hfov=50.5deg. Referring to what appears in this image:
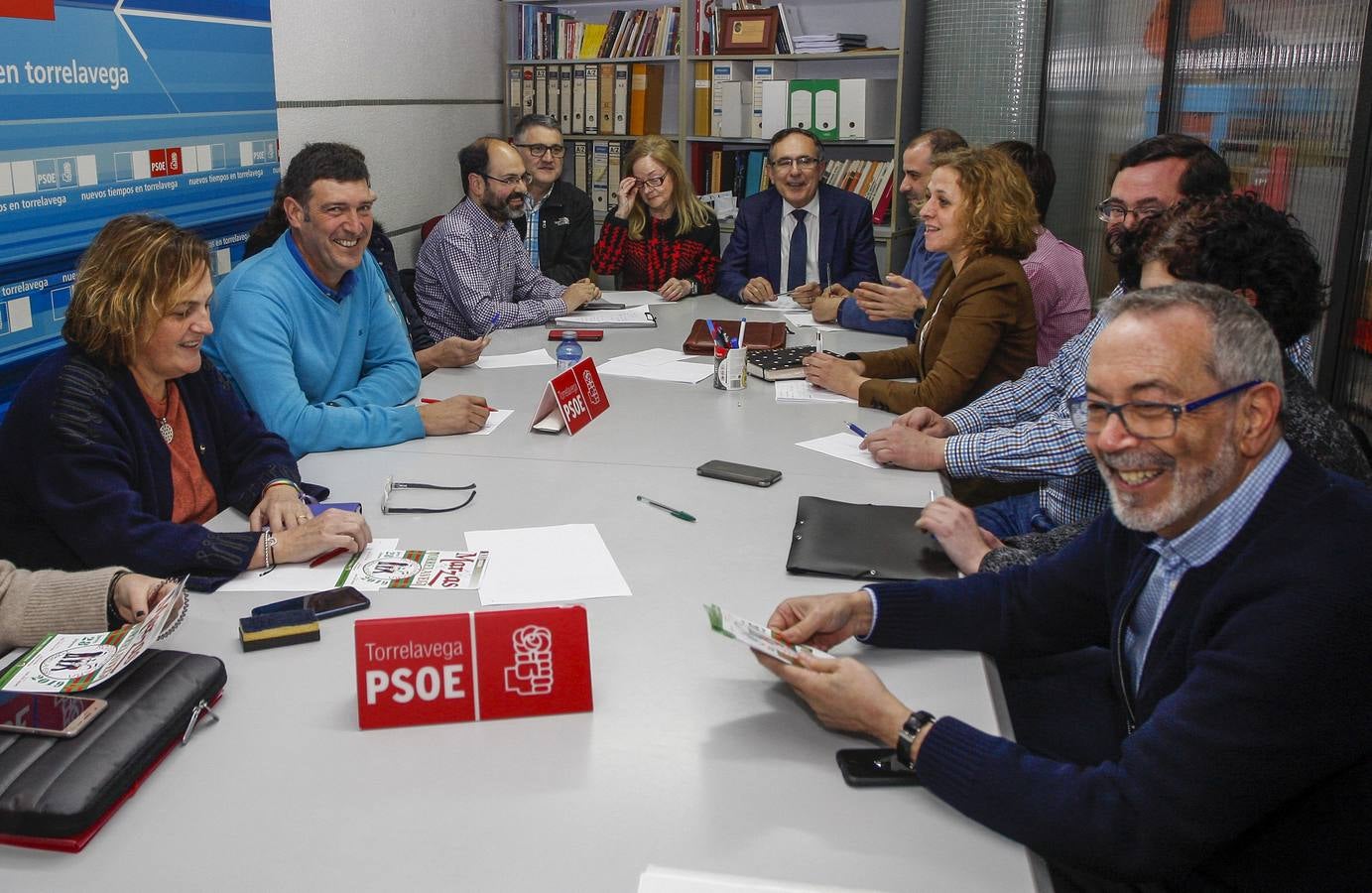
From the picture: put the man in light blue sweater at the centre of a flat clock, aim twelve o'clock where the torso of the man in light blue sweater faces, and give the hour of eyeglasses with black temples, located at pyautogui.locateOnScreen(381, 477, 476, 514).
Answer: The eyeglasses with black temples is roughly at 1 o'clock from the man in light blue sweater.

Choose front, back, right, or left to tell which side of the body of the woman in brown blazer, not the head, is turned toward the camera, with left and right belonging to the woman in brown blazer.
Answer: left

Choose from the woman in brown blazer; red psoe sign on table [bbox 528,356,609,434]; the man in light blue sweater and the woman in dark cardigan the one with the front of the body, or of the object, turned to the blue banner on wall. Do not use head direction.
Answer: the woman in brown blazer

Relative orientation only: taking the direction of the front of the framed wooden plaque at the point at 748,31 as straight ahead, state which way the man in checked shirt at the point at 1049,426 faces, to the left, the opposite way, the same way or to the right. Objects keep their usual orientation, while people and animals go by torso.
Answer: to the right

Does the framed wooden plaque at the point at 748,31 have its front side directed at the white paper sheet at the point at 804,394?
yes

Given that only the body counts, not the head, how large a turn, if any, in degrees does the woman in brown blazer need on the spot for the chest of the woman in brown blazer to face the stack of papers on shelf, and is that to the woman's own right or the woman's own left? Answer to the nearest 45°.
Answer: approximately 90° to the woman's own right

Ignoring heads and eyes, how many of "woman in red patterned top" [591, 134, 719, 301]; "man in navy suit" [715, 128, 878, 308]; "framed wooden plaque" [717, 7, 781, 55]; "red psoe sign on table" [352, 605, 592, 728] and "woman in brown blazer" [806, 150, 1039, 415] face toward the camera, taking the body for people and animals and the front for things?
4

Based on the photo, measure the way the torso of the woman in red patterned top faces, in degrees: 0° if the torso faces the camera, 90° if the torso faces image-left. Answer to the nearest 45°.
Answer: approximately 0°
